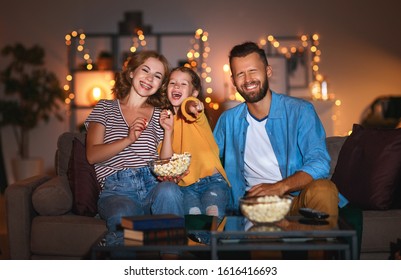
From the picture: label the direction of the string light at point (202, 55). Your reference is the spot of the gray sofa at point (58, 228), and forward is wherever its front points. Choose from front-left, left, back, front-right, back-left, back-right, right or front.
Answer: back

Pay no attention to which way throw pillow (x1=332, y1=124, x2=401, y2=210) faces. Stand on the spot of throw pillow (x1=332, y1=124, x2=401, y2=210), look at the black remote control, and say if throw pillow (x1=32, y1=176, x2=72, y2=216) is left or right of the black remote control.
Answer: right

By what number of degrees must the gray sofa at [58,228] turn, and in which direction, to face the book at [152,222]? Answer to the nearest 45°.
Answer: approximately 45° to its left

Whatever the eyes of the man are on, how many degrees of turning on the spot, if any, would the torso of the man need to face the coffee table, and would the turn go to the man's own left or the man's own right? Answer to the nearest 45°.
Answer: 0° — they already face it

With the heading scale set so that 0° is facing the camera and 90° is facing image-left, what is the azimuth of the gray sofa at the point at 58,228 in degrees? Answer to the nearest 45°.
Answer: approximately 0°

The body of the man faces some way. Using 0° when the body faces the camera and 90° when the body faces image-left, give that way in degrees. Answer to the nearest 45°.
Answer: approximately 0°

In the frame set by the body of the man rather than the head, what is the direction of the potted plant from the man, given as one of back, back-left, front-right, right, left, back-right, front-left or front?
back-right
